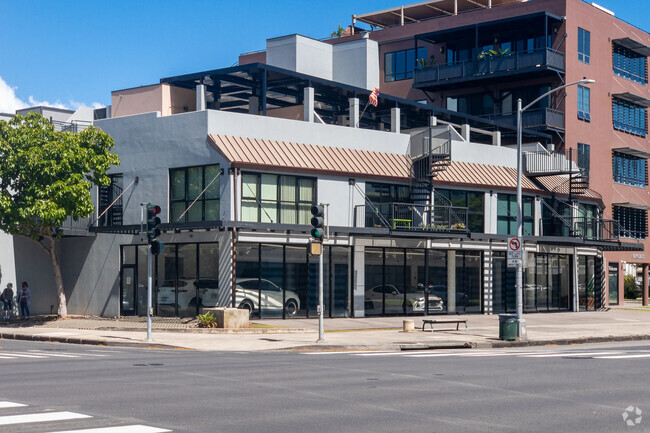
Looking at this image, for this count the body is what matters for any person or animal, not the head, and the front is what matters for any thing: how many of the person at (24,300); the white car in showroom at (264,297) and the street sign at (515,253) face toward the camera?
2

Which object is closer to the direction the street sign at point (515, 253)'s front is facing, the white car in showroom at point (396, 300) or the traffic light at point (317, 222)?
the traffic light

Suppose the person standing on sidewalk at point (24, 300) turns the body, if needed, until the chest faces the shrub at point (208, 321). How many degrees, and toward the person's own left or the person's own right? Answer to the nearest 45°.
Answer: approximately 45° to the person's own left

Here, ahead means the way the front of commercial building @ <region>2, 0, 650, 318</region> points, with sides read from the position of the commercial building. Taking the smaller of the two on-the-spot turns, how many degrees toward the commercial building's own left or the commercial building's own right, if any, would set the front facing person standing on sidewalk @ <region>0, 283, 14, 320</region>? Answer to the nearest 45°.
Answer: approximately 135° to the commercial building's own right

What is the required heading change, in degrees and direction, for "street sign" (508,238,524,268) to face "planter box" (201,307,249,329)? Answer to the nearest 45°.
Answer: approximately 90° to its right

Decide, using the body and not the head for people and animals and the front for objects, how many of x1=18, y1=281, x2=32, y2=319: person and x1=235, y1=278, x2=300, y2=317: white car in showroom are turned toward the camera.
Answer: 1

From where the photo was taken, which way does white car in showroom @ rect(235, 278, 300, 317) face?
to the viewer's right

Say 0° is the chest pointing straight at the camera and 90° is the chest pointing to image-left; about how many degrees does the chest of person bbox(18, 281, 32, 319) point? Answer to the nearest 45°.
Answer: approximately 0°

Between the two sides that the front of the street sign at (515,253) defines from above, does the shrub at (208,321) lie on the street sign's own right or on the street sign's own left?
on the street sign's own right

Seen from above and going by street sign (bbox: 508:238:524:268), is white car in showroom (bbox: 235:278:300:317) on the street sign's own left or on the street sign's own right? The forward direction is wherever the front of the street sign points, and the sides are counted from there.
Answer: on the street sign's own right
